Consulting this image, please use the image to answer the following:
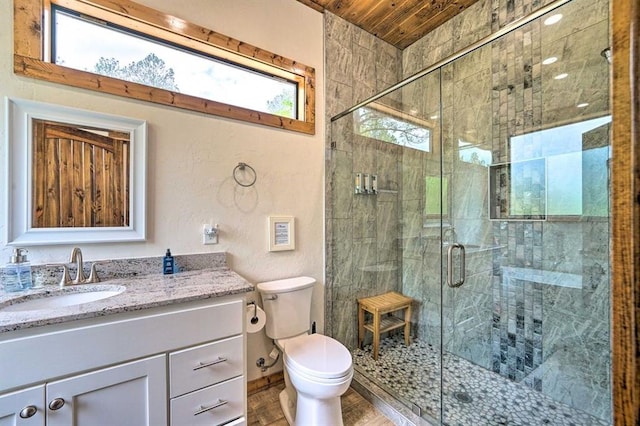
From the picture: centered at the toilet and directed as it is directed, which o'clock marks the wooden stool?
The wooden stool is roughly at 9 o'clock from the toilet.

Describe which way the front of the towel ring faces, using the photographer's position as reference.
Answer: facing the viewer

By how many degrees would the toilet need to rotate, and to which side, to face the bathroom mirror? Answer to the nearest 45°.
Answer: approximately 135° to its right

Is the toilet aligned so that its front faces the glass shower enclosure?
no

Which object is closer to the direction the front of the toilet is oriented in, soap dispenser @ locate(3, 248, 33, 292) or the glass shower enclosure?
the glass shower enclosure

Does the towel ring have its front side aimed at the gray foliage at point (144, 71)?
no

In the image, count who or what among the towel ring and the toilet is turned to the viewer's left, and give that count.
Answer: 0

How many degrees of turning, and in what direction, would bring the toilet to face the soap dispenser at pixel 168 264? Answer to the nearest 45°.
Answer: approximately 135° to its right

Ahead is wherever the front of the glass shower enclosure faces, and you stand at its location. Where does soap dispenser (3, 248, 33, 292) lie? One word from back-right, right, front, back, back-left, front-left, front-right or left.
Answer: front

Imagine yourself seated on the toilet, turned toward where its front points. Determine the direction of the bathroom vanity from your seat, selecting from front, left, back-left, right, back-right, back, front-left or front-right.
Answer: right

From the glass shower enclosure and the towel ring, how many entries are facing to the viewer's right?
0

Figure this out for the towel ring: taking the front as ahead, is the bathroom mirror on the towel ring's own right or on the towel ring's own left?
on the towel ring's own right

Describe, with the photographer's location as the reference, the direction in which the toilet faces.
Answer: facing the viewer and to the right of the viewer

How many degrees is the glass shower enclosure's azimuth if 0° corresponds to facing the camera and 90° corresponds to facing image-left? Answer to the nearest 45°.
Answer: approximately 45°
